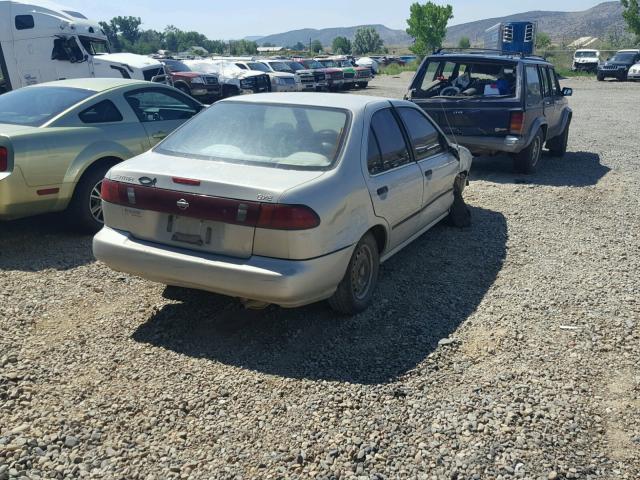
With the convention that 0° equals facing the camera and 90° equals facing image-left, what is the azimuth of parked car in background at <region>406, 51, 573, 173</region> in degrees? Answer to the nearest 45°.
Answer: approximately 225°

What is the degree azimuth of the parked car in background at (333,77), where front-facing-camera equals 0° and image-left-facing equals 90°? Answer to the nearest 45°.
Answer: approximately 315°

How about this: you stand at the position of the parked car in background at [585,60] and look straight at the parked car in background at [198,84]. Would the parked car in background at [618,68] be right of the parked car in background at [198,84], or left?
left

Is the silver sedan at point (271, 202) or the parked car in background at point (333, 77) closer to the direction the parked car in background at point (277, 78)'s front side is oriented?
the silver sedan

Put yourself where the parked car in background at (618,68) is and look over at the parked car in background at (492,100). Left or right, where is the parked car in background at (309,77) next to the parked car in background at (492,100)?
right

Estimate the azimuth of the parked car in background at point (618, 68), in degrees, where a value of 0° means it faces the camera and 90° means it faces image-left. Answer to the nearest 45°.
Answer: approximately 45°

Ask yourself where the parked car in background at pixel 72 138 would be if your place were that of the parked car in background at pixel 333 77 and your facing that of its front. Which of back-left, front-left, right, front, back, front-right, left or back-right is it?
front-right

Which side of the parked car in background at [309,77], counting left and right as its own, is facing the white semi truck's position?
right

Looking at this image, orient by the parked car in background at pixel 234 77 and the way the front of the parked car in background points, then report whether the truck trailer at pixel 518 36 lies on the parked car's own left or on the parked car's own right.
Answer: on the parked car's own left

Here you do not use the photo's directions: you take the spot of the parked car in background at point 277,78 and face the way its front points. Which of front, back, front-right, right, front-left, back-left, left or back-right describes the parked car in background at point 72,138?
front-right

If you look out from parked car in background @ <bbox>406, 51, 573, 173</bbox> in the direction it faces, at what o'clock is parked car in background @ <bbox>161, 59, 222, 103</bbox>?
parked car in background @ <bbox>161, 59, 222, 103</bbox> is roughly at 9 o'clock from parked car in background @ <bbox>406, 51, 573, 173</bbox>.

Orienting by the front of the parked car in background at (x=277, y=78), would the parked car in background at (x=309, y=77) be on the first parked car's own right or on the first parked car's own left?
on the first parked car's own left

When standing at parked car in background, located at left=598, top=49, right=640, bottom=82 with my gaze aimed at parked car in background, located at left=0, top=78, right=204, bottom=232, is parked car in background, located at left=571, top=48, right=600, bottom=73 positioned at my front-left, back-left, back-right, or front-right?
back-right

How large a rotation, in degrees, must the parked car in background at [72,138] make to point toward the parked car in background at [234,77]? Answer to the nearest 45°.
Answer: approximately 45° to its left
